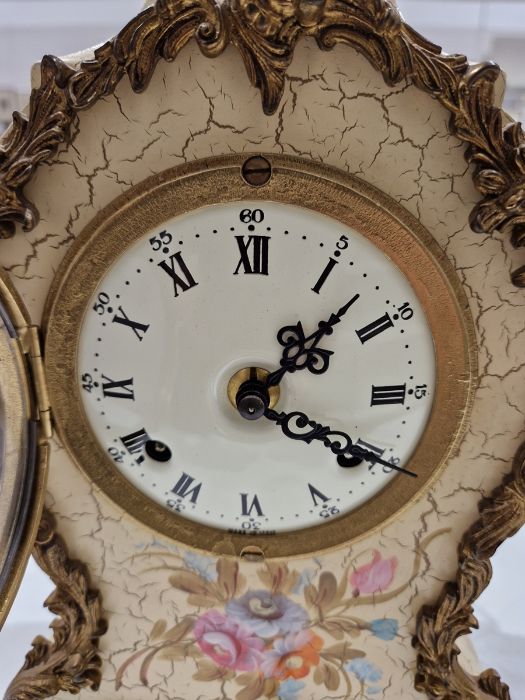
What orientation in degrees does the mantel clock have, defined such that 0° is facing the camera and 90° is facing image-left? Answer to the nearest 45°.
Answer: approximately 0°
